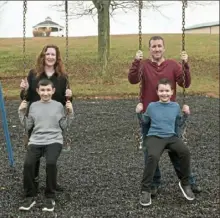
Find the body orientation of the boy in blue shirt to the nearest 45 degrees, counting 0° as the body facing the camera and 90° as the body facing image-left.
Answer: approximately 0°
